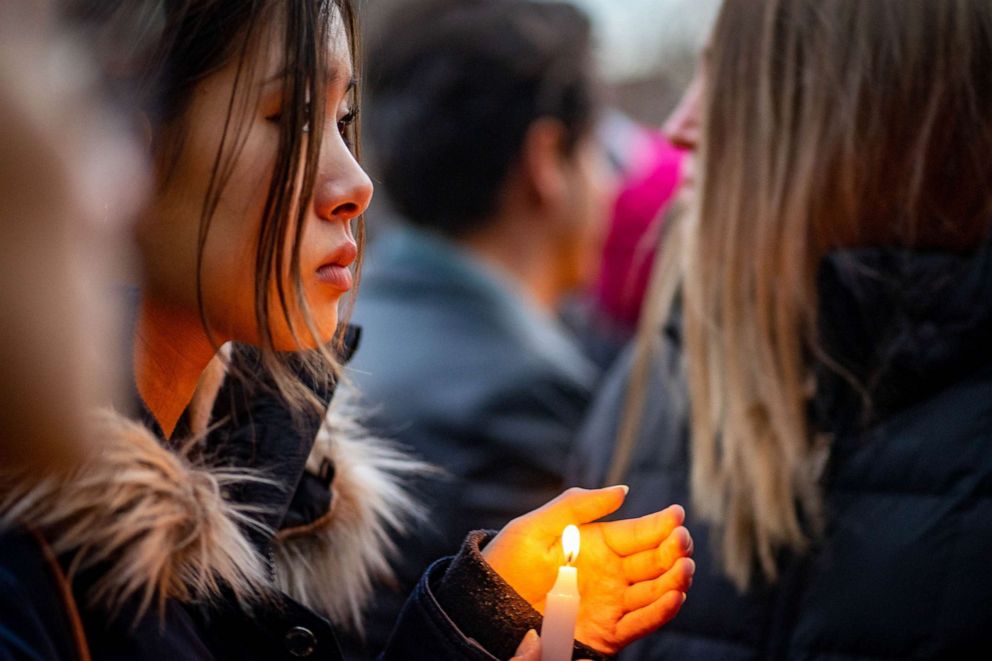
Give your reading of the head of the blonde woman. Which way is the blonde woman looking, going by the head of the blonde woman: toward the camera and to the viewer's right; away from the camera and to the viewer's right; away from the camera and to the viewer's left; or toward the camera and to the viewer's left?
away from the camera and to the viewer's left

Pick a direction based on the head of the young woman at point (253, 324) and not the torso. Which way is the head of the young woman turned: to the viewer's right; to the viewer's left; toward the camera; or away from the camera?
to the viewer's right

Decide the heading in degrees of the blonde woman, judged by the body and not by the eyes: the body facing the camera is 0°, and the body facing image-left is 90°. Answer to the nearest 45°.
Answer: approximately 90°

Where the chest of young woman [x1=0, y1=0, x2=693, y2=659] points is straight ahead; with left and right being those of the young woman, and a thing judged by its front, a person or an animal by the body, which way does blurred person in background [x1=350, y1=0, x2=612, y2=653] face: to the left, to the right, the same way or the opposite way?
to the left

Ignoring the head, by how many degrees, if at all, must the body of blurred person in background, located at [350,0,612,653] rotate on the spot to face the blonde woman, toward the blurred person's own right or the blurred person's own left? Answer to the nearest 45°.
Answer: approximately 135° to the blurred person's own right

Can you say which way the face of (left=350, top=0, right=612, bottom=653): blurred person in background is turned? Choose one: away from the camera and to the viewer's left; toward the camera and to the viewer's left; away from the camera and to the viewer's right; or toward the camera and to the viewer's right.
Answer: away from the camera and to the viewer's right

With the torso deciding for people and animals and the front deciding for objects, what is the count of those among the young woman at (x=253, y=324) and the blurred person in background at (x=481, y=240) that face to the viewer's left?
0

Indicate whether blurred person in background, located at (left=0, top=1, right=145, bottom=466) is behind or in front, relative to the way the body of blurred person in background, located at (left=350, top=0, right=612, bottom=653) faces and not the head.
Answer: behind

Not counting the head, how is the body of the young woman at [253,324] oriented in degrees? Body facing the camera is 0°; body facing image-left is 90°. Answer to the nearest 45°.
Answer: approximately 315°

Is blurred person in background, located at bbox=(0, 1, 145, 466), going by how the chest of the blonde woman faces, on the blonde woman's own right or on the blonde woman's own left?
on the blonde woman's own left

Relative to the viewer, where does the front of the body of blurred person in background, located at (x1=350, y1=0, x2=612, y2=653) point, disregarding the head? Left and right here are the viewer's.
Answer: facing away from the viewer and to the right of the viewer
